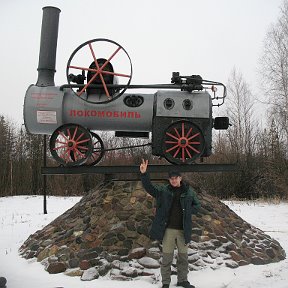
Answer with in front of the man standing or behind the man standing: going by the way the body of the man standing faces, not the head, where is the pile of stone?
behind

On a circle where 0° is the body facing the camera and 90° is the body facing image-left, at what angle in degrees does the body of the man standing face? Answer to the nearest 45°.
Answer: approximately 0°
